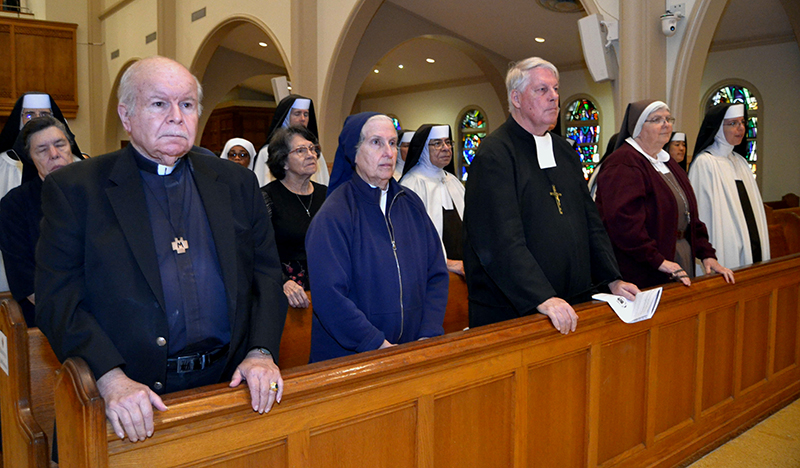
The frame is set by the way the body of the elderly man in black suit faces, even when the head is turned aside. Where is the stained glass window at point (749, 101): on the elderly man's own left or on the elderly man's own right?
on the elderly man's own left

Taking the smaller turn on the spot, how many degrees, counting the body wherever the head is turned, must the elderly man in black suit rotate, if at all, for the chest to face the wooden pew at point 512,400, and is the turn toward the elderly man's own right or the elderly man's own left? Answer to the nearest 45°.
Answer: approximately 45° to the elderly man's own left

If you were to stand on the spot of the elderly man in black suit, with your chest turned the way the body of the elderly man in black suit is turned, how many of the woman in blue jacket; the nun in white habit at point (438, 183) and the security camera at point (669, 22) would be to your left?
3

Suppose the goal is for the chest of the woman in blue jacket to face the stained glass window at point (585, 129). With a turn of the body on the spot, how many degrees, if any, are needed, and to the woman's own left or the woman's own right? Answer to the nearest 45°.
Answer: approximately 135° to the woman's own left

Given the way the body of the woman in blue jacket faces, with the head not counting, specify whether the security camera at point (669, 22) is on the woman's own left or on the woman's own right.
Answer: on the woman's own left

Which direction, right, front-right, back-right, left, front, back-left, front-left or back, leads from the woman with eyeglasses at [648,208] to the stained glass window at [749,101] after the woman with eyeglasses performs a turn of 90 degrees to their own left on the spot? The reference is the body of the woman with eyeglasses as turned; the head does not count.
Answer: front-left

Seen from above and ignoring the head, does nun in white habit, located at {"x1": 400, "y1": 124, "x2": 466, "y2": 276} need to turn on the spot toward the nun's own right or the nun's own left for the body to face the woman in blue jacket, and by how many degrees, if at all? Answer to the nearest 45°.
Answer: approximately 45° to the nun's own right

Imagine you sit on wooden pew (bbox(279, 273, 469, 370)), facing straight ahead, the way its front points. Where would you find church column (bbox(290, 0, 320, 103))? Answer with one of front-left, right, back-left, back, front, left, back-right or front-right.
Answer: back-left
